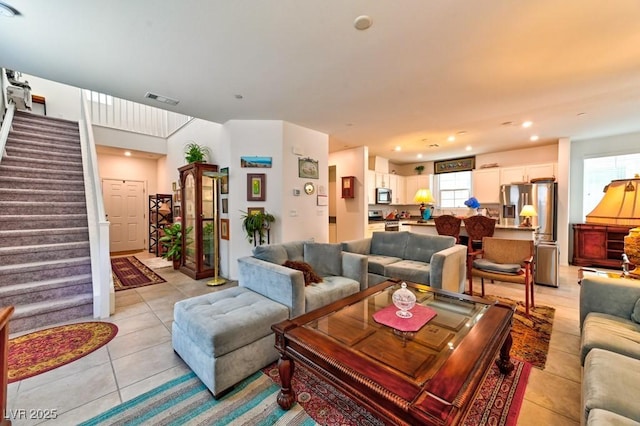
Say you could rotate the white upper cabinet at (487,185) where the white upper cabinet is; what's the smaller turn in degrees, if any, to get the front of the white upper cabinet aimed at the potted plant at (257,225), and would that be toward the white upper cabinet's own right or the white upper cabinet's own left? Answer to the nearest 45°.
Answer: approximately 45° to the white upper cabinet's own right

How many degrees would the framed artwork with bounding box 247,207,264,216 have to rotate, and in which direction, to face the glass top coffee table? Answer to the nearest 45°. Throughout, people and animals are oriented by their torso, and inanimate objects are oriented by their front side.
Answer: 0° — it already faces it

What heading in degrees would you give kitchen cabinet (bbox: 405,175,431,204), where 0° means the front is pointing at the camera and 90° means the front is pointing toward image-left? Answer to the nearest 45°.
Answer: approximately 0°

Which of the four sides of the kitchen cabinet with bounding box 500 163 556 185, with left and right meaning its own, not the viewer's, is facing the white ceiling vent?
front

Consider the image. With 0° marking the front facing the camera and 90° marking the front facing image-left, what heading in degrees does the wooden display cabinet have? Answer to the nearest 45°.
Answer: approximately 45°

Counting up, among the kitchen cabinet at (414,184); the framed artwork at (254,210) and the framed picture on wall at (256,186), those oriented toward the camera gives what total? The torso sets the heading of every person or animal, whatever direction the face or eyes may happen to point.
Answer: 3

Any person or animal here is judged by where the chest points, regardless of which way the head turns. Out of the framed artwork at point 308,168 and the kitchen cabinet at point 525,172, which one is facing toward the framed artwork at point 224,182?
the kitchen cabinet

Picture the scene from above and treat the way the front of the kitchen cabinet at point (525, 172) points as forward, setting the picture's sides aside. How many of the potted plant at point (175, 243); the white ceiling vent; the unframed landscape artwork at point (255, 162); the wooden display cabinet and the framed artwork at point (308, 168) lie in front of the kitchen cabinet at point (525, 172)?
5
